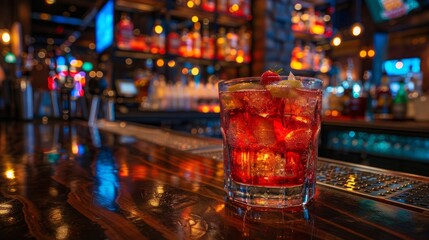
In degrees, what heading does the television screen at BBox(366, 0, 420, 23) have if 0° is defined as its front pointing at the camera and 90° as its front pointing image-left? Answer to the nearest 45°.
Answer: approximately 45°

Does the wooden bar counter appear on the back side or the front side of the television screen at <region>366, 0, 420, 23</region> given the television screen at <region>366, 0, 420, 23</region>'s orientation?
on the front side

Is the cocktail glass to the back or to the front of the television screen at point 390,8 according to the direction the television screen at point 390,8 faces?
to the front

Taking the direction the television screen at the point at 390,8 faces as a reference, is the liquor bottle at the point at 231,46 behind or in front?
in front
